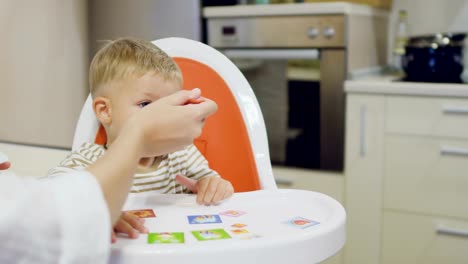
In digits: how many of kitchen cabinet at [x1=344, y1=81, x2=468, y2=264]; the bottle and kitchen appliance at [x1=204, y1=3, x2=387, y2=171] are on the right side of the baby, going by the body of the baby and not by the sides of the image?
0

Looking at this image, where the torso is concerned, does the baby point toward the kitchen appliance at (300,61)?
no

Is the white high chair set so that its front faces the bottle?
no

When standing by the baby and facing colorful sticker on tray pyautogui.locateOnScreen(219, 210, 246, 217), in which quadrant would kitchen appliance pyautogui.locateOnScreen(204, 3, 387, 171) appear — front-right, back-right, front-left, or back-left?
back-left

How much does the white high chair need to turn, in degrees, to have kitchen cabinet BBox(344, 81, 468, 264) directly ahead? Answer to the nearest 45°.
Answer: approximately 90° to its left

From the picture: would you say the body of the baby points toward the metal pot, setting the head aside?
no

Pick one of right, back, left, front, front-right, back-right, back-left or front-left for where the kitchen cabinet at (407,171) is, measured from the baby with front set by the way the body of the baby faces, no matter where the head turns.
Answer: left
